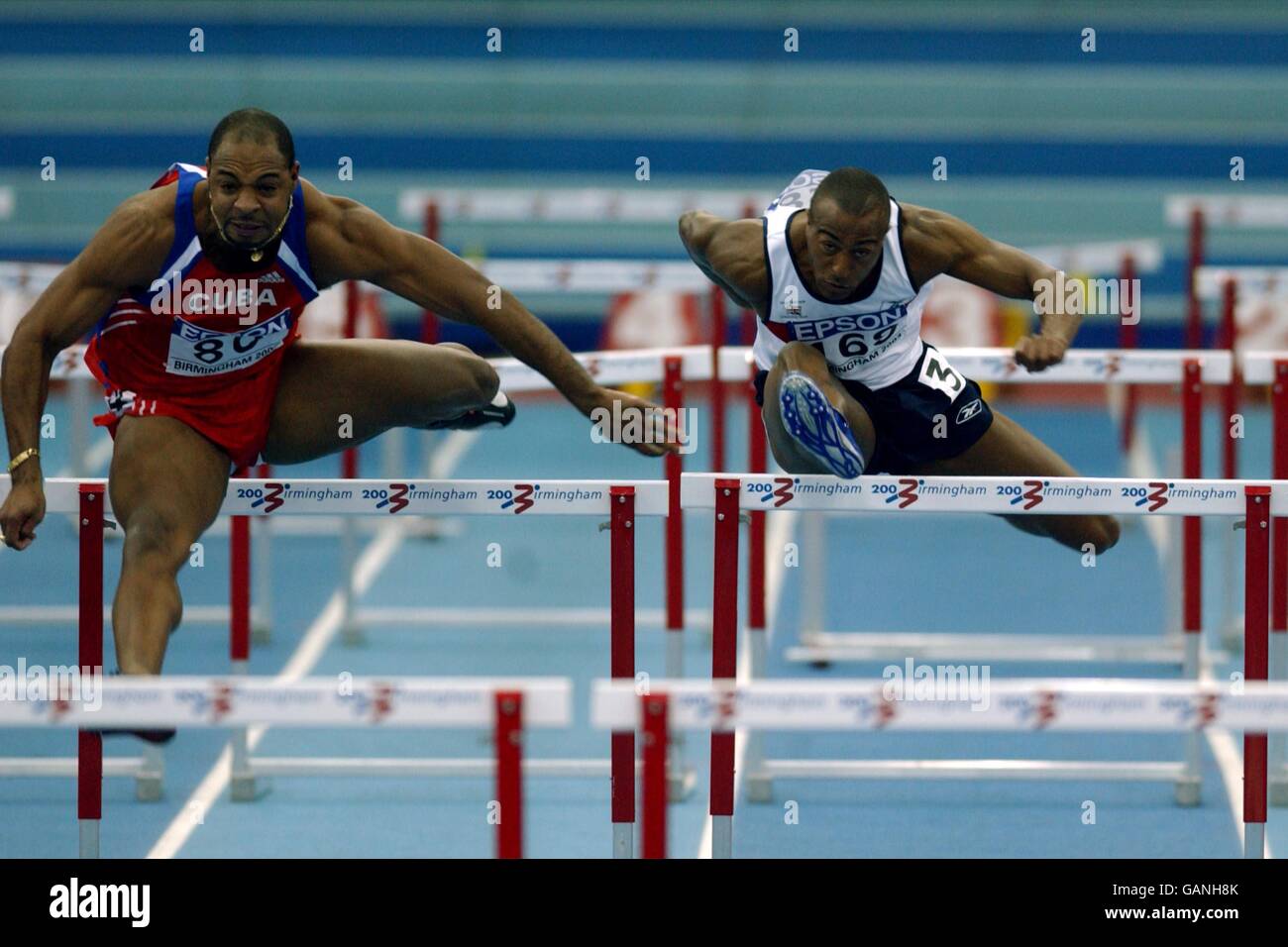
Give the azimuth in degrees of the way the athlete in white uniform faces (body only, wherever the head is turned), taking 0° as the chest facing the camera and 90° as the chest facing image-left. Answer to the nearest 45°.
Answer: approximately 0°

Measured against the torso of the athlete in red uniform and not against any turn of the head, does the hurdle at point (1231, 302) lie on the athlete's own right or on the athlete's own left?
on the athlete's own left

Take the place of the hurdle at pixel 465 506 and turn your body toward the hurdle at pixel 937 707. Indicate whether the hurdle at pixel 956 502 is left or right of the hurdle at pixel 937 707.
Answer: left

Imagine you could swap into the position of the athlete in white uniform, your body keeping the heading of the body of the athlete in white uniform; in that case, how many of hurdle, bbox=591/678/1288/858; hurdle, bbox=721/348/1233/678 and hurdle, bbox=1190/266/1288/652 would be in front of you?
1

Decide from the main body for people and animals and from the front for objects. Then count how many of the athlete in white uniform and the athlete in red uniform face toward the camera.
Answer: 2

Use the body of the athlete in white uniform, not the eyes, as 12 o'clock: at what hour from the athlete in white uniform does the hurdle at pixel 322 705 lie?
The hurdle is roughly at 1 o'clock from the athlete in white uniform.

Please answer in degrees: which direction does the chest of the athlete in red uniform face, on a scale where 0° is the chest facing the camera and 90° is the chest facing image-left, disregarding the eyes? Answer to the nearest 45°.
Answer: approximately 0°

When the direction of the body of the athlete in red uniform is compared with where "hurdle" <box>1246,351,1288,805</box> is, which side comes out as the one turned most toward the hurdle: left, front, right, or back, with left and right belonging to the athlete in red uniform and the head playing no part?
left

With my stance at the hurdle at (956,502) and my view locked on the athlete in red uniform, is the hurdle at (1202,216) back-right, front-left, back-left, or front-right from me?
back-right

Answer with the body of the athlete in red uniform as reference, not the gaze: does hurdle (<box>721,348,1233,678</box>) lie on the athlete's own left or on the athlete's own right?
on the athlete's own left

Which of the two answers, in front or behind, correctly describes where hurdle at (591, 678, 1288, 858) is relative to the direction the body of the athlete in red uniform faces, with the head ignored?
in front

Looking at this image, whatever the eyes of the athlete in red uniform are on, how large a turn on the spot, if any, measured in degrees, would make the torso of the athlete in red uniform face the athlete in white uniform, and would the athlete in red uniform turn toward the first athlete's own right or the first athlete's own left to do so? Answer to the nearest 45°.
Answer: approximately 90° to the first athlete's own left
